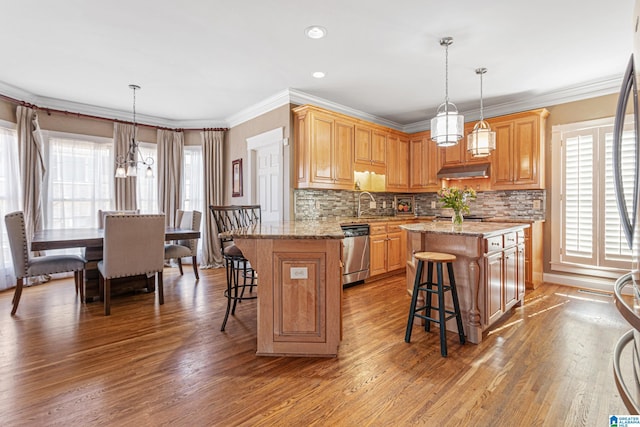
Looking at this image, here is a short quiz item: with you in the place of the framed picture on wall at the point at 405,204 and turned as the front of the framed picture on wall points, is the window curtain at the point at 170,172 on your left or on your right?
on your right

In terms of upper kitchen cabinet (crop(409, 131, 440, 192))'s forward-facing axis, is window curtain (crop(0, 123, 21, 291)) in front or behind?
in front

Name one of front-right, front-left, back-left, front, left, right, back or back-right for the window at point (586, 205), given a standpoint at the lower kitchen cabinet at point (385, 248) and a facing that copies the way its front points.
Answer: front-left

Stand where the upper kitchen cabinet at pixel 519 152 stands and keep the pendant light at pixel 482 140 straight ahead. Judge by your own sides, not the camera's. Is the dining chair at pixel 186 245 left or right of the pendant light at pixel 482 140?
right

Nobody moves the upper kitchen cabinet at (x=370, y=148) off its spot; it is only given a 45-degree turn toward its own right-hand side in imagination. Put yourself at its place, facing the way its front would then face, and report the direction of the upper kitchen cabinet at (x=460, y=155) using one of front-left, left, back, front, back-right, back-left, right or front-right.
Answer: left

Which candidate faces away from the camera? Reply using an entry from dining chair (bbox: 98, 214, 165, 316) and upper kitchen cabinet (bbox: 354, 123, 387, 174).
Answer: the dining chair

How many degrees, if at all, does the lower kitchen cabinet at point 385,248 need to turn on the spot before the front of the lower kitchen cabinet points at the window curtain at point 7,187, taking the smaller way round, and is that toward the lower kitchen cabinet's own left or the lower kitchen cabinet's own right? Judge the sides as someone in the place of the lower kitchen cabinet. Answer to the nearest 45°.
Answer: approximately 135° to the lower kitchen cabinet's own right

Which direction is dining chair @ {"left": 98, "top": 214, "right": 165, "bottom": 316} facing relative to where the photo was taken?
away from the camera

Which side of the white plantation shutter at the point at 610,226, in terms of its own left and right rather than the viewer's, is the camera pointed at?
front

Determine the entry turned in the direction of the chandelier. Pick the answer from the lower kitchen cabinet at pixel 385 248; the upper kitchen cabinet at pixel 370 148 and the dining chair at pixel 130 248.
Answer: the dining chair

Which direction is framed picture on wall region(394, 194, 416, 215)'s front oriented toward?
toward the camera

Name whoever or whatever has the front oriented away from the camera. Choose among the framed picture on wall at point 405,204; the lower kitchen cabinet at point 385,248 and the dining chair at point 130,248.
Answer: the dining chair
